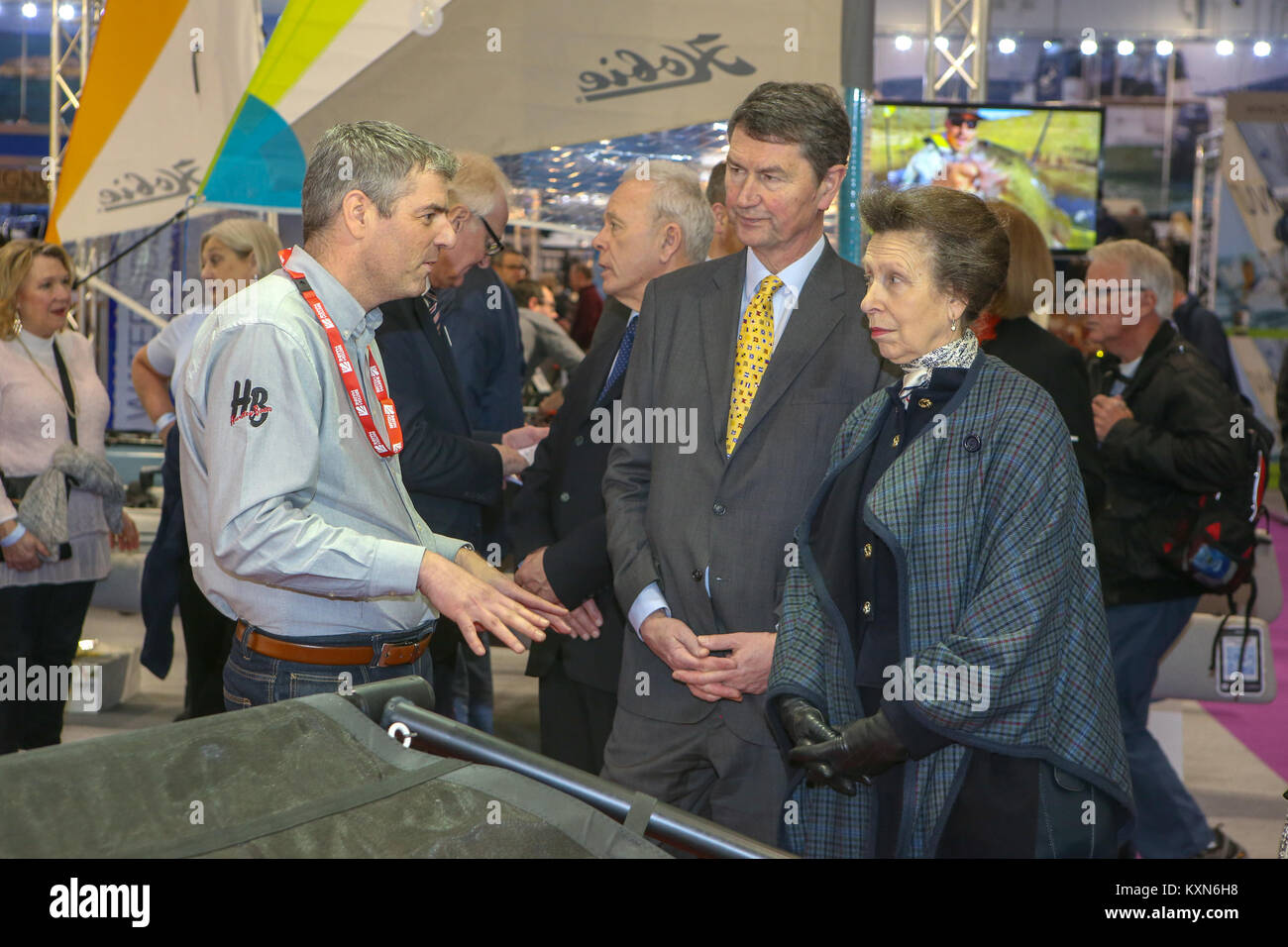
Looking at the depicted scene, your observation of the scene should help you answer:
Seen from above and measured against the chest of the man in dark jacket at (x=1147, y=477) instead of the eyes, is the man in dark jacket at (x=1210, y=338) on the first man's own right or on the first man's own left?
on the first man's own right

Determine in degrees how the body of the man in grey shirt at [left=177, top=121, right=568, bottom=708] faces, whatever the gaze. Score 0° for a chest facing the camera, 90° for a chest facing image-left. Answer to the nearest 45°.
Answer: approximately 270°

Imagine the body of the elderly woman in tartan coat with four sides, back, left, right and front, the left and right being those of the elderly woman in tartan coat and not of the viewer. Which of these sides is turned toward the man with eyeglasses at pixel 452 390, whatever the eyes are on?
right

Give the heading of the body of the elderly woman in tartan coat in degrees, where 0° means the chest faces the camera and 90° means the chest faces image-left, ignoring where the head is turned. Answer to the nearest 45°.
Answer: approximately 45°

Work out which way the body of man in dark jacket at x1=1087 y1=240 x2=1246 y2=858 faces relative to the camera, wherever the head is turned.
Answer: to the viewer's left
